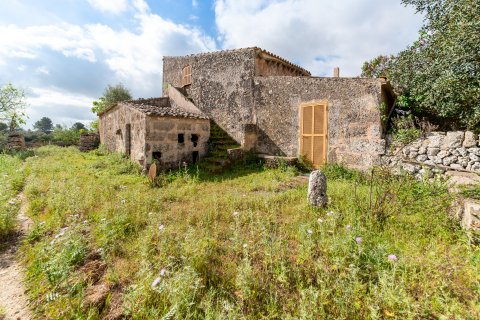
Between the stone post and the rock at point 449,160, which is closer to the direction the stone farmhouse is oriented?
the stone post

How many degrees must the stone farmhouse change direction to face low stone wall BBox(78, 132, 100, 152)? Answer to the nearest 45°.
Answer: approximately 135° to its right

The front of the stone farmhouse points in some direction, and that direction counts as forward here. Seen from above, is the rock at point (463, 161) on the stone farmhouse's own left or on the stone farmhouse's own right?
on the stone farmhouse's own left

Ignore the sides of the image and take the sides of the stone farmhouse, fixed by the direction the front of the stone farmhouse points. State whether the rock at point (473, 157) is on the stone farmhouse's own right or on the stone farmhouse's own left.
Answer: on the stone farmhouse's own left

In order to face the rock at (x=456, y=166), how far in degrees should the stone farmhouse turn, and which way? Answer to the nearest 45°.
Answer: approximately 45° to its left

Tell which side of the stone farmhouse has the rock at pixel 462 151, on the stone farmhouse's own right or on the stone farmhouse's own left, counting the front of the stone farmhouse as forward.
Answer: on the stone farmhouse's own left

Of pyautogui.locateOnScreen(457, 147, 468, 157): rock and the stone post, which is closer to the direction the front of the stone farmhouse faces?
the stone post

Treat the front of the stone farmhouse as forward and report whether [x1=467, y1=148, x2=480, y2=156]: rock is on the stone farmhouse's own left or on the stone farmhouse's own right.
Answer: on the stone farmhouse's own left

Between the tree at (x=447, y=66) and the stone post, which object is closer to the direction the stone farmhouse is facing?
the stone post

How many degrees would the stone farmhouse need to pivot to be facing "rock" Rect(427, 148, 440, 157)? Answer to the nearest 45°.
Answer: approximately 45° to its left

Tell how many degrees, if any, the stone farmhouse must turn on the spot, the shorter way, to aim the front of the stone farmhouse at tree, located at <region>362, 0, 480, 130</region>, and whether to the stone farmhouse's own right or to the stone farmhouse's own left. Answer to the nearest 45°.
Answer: approximately 45° to the stone farmhouse's own left

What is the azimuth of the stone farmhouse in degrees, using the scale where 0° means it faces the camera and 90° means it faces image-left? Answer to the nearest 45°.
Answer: approximately 0°
